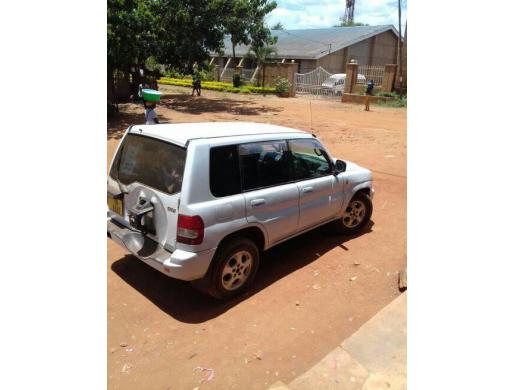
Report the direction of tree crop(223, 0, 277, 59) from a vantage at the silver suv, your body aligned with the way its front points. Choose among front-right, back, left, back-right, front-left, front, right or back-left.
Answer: front-left

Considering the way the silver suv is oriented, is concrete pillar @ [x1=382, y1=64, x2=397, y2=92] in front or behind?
in front

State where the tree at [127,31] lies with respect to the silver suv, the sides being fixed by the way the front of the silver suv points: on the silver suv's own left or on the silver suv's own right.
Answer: on the silver suv's own left

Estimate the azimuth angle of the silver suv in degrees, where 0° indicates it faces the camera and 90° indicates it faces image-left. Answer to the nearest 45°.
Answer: approximately 225°

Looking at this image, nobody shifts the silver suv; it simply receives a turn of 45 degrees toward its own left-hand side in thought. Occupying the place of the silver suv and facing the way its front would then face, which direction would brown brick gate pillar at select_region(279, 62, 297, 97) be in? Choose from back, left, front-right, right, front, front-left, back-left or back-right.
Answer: front

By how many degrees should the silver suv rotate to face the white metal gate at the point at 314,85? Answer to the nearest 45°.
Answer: approximately 45° to its left

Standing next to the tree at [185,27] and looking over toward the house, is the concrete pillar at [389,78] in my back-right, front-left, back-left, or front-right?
front-right

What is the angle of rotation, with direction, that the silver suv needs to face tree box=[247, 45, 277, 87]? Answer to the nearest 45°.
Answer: approximately 45° to its left

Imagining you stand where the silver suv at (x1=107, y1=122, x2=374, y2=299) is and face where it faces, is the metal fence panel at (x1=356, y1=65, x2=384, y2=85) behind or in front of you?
in front

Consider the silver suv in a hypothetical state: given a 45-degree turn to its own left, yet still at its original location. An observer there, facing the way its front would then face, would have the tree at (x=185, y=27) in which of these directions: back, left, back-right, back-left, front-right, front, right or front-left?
front

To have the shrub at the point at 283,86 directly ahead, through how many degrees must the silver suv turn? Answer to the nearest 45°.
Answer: approximately 45° to its left
